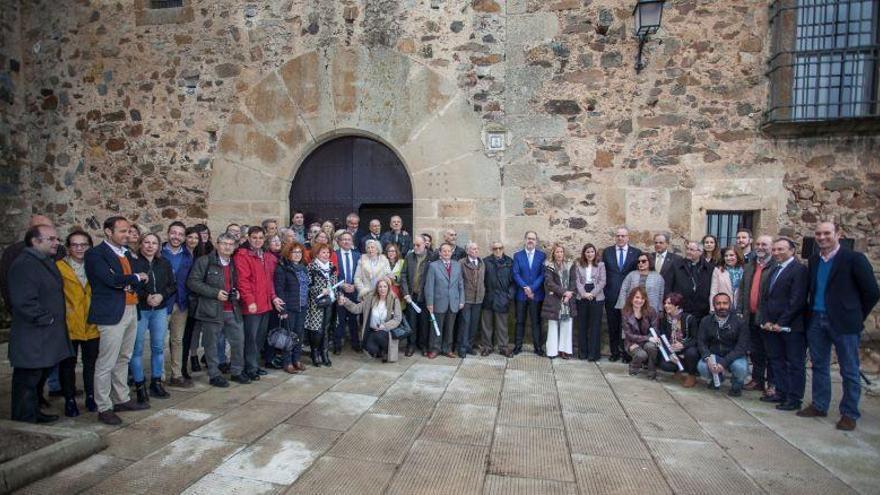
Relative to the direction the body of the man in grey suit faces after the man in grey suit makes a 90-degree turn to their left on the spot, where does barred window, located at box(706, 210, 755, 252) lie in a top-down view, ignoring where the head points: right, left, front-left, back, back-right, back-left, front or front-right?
front

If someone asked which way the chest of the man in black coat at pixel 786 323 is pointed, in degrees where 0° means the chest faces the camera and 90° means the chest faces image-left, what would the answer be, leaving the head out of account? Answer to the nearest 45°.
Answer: approximately 45°

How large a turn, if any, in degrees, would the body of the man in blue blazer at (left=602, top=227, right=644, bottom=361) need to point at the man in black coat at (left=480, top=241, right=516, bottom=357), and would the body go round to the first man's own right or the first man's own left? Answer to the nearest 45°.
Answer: approximately 90° to the first man's own right

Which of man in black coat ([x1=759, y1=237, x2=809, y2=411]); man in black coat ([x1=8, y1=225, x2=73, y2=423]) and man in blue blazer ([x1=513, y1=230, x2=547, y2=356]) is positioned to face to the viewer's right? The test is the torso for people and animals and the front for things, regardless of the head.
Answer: man in black coat ([x1=8, y1=225, x2=73, y2=423])

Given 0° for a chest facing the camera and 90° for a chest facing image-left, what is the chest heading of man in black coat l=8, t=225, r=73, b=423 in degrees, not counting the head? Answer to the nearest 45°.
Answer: approximately 270°

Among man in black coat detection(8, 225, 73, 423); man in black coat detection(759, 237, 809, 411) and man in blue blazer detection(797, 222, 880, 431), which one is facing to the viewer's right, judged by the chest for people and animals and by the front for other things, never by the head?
man in black coat detection(8, 225, 73, 423)

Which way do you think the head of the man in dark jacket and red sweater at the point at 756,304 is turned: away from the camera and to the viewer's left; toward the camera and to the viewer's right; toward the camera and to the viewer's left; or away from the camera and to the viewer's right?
toward the camera and to the viewer's left

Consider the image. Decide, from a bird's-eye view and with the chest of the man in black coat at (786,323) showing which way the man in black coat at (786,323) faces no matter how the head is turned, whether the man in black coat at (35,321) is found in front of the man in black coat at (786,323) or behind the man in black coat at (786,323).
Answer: in front

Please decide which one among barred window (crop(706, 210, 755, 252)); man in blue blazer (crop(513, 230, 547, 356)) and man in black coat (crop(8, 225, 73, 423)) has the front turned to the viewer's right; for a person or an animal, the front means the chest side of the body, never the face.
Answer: the man in black coat

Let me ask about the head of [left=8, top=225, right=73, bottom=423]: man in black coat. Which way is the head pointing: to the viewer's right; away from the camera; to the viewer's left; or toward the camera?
to the viewer's right

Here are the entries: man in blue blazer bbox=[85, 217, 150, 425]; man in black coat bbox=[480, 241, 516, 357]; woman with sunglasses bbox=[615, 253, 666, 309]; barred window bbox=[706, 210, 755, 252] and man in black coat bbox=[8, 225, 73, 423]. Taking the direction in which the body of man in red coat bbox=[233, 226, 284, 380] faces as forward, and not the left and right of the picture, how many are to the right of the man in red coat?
2
